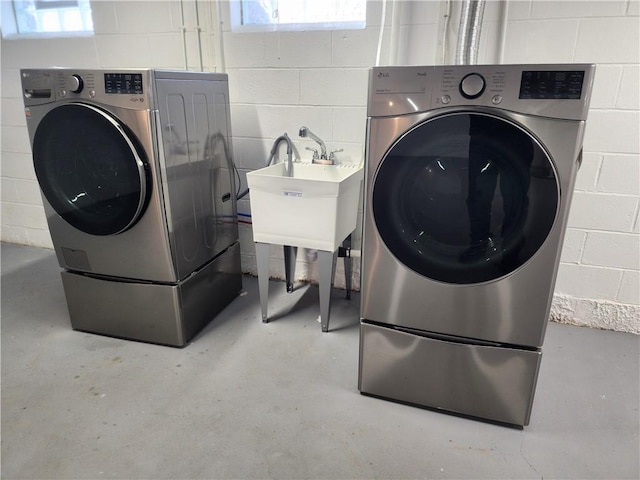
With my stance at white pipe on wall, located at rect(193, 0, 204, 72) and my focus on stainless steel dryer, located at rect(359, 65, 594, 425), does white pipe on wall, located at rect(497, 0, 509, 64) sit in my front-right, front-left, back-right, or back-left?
front-left

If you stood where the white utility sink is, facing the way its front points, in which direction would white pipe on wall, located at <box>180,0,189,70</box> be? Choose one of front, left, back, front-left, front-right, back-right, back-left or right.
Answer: back-right

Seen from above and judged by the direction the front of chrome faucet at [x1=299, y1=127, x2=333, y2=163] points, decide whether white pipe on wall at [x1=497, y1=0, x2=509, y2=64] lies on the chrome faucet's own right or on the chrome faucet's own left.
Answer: on the chrome faucet's own left

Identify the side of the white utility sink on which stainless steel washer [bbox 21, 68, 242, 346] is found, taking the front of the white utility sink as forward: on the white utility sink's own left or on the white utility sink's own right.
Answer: on the white utility sink's own right

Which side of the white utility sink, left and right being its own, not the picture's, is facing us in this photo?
front

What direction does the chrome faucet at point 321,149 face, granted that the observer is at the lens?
facing the viewer and to the left of the viewer

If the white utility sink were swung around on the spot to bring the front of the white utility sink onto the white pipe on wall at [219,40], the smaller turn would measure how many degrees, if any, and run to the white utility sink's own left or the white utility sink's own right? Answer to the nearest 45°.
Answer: approximately 135° to the white utility sink's own right
